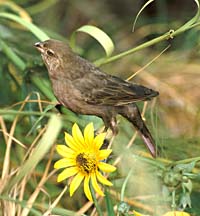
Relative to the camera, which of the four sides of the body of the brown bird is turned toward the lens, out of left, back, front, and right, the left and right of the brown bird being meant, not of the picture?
left
